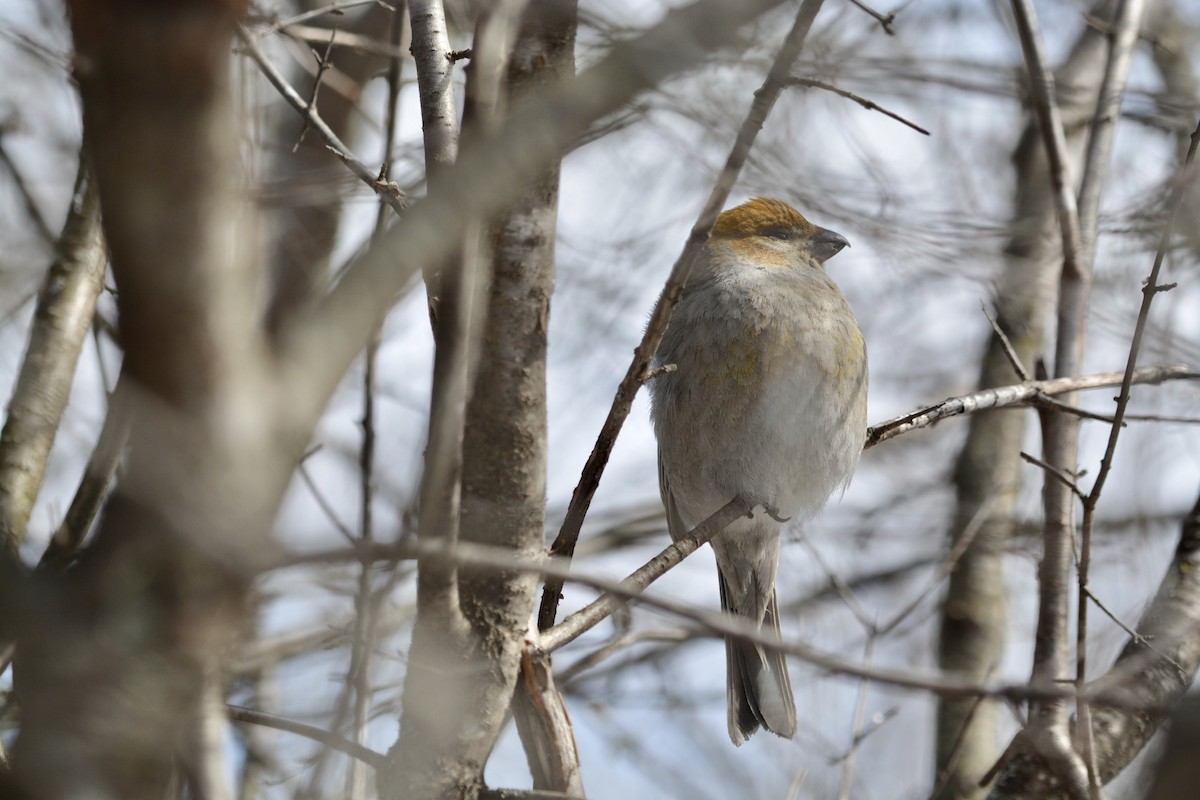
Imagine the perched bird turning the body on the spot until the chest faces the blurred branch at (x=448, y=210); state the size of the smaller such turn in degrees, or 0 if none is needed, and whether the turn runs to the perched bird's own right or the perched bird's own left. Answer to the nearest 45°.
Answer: approximately 45° to the perched bird's own right

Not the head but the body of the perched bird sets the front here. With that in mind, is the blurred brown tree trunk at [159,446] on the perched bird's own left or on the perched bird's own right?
on the perched bird's own right

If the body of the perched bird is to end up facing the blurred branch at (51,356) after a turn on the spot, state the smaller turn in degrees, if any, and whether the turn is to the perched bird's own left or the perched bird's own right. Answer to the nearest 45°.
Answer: approximately 90° to the perched bird's own right

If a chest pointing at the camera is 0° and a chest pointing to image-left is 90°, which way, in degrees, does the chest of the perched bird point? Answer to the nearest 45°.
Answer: approximately 315°

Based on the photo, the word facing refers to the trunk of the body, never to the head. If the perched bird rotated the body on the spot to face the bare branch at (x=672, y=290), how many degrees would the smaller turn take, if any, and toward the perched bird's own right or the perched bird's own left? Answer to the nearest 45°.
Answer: approximately 45° to the perched bird's own right
